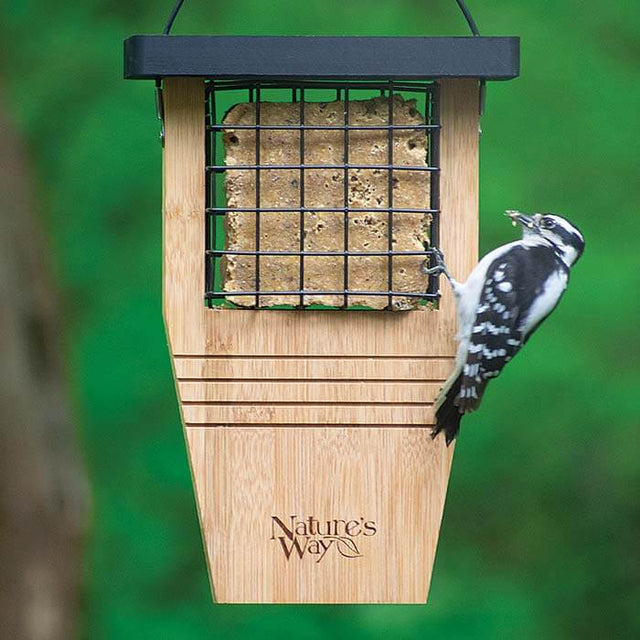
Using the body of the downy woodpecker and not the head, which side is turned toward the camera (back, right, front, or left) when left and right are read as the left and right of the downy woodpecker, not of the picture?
left
